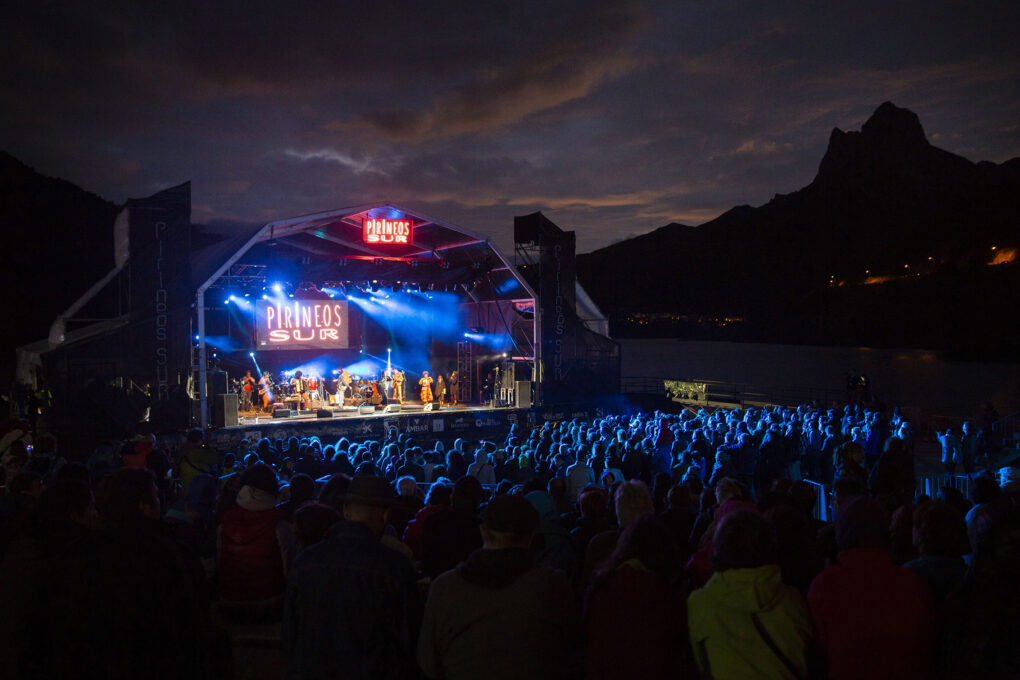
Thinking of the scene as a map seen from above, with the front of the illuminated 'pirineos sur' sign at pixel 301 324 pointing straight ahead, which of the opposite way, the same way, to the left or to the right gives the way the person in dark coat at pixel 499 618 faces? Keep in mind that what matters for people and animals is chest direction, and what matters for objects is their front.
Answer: the opposite way

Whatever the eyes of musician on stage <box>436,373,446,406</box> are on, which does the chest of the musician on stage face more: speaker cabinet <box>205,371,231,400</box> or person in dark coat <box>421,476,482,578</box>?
the person in dark coat

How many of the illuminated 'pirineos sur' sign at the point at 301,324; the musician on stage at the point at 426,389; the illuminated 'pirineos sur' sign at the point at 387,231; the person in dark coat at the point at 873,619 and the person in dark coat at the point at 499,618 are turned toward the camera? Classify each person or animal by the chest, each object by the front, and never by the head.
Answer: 3

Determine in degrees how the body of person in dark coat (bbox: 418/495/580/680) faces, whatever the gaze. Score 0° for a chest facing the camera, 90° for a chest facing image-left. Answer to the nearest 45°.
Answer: approximately 180°

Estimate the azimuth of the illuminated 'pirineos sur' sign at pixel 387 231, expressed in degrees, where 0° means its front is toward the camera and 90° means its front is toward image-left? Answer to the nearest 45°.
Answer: approximately 0°

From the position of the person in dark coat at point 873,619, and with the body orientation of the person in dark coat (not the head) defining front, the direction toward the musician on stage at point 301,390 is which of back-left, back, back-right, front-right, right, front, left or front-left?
front-left

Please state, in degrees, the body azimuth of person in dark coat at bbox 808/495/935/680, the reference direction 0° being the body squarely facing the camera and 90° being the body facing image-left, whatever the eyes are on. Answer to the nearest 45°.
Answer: approximately 180°

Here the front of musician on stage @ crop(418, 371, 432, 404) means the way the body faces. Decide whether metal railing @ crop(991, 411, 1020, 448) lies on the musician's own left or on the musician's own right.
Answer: on the musician's own left

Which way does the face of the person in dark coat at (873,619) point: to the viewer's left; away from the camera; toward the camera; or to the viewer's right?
away from the camera

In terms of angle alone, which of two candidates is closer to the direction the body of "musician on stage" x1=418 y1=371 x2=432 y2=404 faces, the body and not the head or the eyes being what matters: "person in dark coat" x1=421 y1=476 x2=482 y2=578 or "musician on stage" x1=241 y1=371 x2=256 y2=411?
the person in dark coat

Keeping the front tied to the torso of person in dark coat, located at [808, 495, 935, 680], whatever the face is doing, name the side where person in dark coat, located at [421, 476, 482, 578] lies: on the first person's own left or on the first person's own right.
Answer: on the first person's own left

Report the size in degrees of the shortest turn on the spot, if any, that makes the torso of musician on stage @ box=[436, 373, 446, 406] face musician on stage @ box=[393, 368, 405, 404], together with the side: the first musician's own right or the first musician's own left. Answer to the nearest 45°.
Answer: approximately 135° to the first musician's own right

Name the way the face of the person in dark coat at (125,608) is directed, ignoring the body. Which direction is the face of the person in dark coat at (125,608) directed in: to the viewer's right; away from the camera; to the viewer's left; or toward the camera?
away from the camera

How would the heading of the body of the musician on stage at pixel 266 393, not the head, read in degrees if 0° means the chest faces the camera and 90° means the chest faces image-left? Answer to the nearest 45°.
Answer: approximately 315°

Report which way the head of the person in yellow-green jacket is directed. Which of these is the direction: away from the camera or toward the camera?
away from the camera
